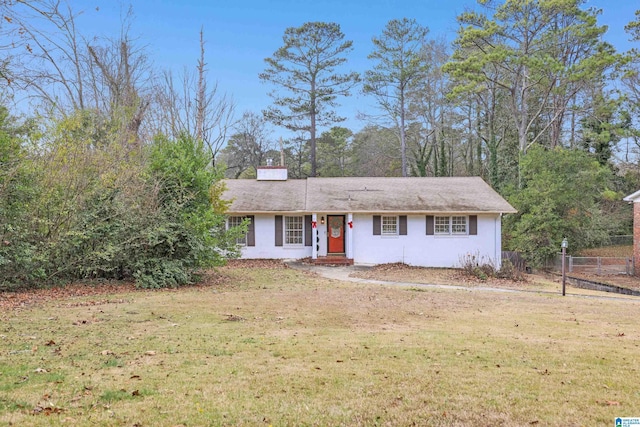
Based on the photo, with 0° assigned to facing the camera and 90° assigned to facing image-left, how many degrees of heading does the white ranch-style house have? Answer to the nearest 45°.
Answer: approximately 0°

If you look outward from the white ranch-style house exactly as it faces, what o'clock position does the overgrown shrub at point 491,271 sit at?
The overgrown shrub is roughly at 10 o'clock from the white ranch-style house.

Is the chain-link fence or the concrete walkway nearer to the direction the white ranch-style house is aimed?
the concrete walkway

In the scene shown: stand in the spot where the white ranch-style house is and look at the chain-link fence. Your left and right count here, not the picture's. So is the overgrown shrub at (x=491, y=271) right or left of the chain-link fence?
right

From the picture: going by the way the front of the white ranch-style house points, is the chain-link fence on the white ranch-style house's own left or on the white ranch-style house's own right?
on the white ranch-style house's own left

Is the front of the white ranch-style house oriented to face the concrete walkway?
yes

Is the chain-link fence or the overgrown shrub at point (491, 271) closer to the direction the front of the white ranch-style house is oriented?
the overgrown shrub
